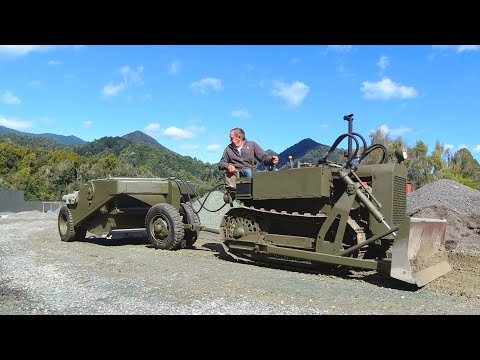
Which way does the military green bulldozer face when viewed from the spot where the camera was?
facing the viewer and to the right of the viewer

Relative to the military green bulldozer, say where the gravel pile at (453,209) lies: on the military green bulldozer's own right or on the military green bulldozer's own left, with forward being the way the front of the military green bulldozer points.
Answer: on the military green bulldozer's own left
